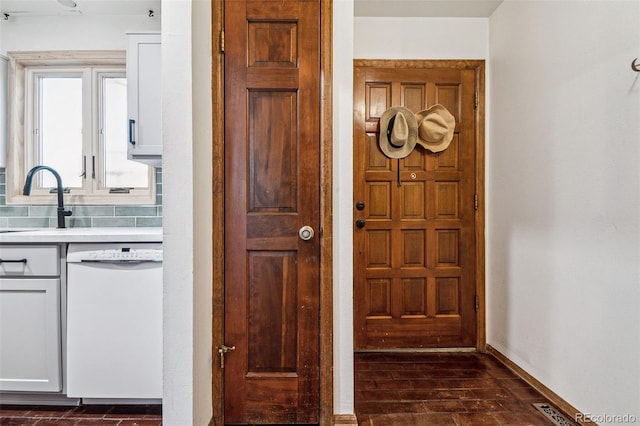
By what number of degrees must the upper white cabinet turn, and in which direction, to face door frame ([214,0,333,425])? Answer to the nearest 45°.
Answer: approximately 45° to its left

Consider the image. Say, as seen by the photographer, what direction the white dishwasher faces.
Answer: facing the viewer

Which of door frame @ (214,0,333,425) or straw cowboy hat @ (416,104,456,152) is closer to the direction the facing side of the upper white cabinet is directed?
the door frame

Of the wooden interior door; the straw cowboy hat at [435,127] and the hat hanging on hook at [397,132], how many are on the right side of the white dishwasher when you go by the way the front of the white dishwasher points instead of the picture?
0

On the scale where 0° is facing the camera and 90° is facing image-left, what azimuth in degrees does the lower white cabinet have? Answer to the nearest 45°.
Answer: approximately 0°

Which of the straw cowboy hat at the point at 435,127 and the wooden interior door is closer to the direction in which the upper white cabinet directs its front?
the wooden interior door

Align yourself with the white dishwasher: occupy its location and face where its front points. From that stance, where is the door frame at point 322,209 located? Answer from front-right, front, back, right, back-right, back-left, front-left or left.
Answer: front-left

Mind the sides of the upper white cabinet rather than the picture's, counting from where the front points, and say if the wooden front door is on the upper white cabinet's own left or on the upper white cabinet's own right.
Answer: on the upper white cabinet's own left

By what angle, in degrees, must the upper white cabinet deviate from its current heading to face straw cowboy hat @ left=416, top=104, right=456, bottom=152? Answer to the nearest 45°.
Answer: approximately 90° to its left

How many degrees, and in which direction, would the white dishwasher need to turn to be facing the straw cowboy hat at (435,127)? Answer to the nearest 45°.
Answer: approximately 90° to its left

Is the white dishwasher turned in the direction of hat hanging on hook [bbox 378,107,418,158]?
no

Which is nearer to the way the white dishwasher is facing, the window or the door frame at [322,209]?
the door frame

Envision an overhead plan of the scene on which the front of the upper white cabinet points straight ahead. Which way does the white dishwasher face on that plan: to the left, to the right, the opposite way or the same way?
the same way

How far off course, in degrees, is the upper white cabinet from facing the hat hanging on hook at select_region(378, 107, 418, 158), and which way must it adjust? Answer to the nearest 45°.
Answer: approximately 90° to its left

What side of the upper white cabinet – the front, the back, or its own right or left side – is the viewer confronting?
front

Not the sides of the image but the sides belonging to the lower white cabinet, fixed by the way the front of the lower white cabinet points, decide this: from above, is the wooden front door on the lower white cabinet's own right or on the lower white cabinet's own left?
on the lower white cabinet's own left
